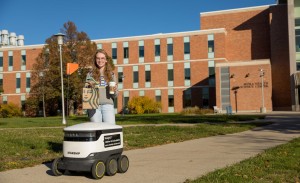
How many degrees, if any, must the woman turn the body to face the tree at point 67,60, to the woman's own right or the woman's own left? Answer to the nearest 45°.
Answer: approximately 180°

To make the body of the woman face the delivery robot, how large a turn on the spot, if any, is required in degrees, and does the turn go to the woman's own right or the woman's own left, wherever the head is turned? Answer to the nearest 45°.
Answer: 0° — they already face it

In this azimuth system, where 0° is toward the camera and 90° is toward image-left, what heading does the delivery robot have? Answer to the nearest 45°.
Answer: approximately 45°

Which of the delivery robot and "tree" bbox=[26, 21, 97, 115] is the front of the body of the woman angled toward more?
the delivery robot

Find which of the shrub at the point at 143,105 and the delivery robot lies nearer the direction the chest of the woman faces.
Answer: the delivery robot

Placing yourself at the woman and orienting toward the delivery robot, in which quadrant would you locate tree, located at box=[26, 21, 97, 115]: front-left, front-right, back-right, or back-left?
back-right

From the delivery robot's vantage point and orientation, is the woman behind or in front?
behind

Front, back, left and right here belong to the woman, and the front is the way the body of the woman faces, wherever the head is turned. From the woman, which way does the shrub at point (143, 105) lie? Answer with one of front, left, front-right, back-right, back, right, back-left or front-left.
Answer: back

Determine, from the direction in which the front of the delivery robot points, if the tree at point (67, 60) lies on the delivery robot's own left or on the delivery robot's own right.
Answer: on the delivery robot's own right
